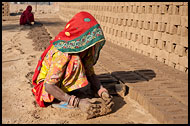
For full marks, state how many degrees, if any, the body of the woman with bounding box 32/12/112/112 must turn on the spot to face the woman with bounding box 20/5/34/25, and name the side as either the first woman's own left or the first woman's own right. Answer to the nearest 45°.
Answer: approximately 135° to the first woman's own left

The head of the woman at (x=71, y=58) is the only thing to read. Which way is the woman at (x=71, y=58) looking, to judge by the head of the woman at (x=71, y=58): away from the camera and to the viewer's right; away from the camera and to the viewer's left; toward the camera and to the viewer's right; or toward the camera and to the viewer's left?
toward the camera and to the viewer's right

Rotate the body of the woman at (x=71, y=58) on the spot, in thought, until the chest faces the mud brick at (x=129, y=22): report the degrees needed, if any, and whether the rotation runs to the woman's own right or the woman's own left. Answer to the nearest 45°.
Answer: approximately 135° to the woman's own left

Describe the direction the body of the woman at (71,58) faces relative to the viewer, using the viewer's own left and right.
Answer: facing the viewer and to the right of the viewer

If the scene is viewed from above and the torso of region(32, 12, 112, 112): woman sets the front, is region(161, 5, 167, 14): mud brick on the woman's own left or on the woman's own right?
on the woman's own left

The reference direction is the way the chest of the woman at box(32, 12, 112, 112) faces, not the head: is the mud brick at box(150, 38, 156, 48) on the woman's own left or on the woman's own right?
on the woman's own left
